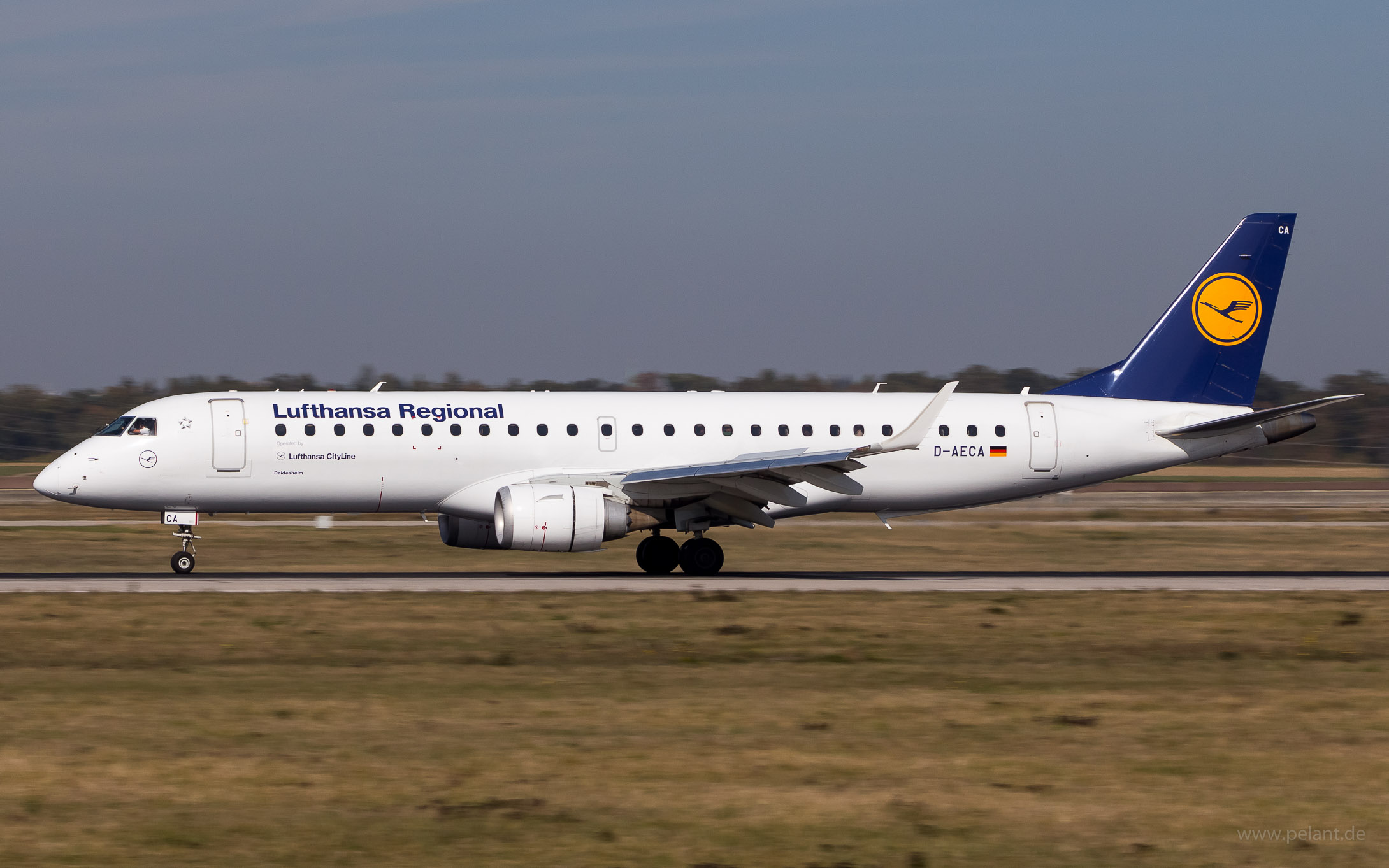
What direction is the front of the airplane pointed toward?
to the viewer's left
